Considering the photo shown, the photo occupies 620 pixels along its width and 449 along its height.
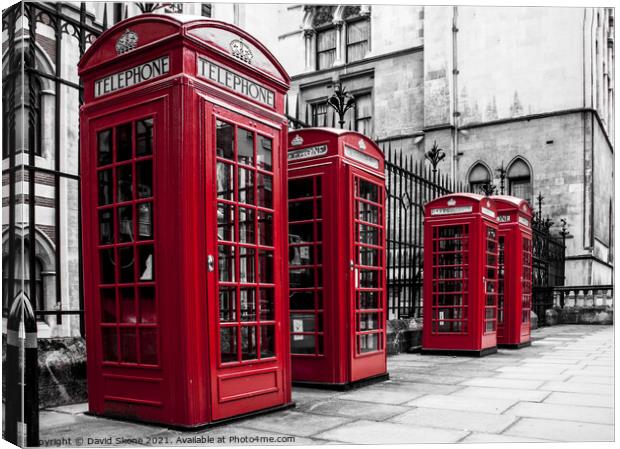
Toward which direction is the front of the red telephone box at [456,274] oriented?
to the viewer's right

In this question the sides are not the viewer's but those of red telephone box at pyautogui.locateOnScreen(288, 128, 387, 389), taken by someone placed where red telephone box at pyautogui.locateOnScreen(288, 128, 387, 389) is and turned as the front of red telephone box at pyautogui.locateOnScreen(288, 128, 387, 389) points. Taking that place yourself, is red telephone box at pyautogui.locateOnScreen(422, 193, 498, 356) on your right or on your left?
on your left

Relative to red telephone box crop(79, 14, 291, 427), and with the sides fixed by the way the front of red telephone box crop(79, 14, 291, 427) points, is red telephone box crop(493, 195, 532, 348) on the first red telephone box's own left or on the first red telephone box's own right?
on the first red telephone box's own left

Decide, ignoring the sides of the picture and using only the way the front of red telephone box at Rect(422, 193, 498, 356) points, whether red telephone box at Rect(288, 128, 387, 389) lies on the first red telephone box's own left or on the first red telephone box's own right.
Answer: on the first red telephone box's own right

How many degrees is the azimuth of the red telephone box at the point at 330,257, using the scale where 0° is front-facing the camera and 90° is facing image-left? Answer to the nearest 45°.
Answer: approximately 315°
